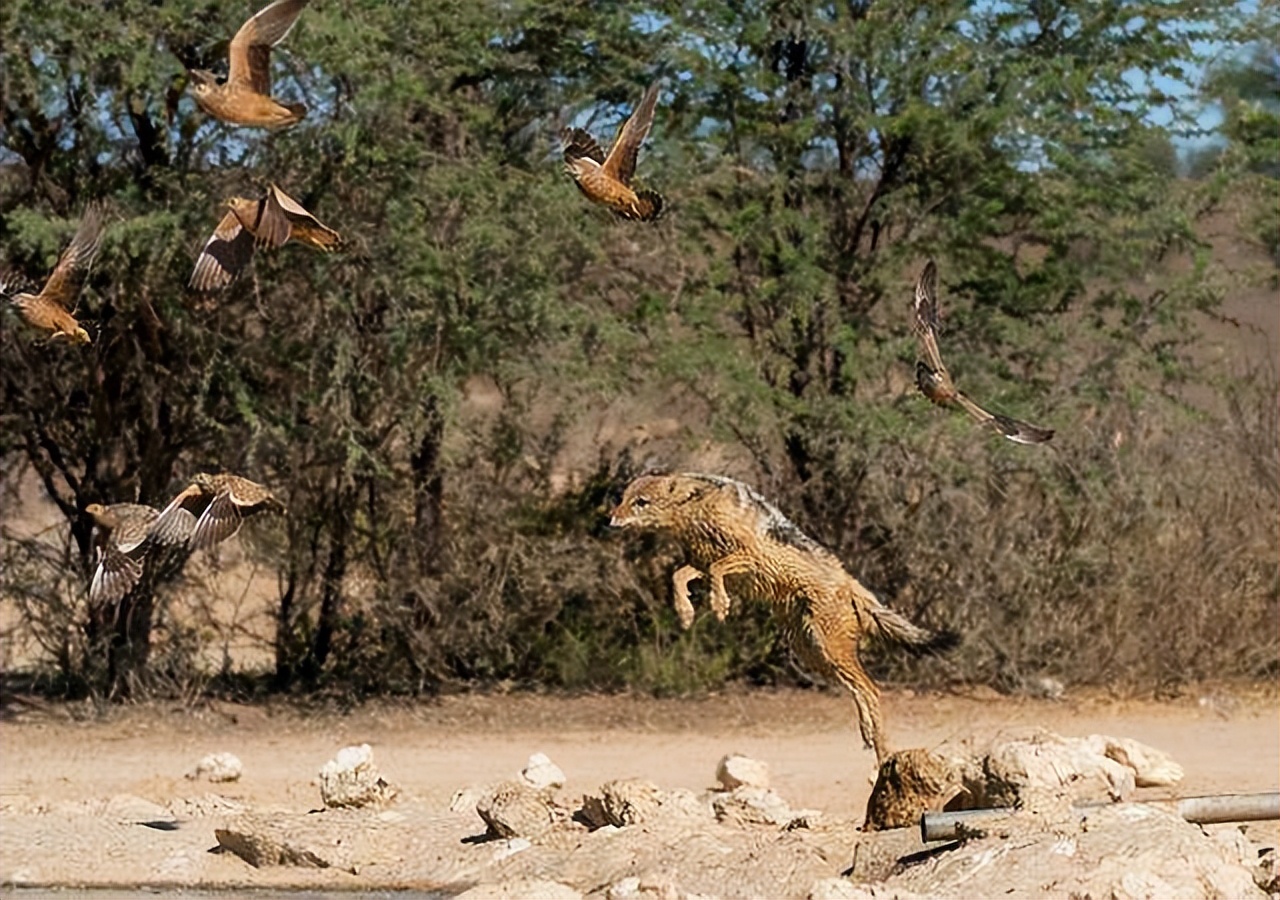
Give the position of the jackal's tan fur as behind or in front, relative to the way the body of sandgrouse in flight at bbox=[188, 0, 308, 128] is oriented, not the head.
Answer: behind

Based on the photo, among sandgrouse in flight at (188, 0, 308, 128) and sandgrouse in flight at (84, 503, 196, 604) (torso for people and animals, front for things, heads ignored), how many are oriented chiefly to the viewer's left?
2

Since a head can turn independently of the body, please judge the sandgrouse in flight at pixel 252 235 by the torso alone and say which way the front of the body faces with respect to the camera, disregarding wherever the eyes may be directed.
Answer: to the viewer's left

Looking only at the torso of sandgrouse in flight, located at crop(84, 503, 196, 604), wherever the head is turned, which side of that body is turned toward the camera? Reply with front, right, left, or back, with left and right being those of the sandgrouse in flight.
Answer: left

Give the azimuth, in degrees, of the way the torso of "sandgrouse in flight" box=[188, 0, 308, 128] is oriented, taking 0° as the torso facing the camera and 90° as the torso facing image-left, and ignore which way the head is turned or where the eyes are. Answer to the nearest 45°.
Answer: approximately 90°

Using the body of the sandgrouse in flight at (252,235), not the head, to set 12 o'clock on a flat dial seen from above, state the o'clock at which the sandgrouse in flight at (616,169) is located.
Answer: the sandgrouse in flight at (616,169) is roughly at 7 o'clock from the sandgrouse in flight at (252,235).

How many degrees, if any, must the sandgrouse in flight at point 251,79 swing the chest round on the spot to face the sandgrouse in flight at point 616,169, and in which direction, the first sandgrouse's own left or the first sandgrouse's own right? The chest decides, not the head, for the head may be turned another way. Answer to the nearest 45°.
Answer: approximately 180°
